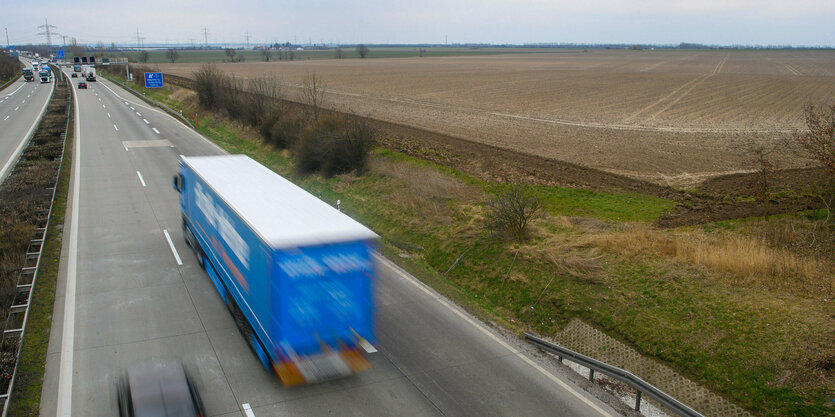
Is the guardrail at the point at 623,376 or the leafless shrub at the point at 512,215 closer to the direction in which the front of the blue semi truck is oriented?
the leafless shrub

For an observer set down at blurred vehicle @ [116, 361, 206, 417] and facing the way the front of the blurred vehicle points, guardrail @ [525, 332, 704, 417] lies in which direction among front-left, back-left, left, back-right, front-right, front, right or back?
right

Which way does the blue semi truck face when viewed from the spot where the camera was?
facing away from the viewer and to the left of the viewer

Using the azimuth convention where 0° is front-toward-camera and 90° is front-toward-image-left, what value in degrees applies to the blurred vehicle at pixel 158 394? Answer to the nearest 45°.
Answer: approximately 180°

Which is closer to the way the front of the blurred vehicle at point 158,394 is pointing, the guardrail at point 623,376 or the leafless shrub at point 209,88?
the leafless shrub

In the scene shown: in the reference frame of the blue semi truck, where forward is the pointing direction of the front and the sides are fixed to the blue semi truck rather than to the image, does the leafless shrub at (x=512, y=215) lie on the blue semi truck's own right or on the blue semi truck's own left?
on the blue semi truck's own right

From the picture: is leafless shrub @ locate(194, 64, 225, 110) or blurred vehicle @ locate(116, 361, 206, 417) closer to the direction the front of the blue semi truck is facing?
the leafless shrub

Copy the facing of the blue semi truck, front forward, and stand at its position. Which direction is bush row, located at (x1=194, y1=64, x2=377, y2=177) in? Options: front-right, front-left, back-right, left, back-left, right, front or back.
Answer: front-right

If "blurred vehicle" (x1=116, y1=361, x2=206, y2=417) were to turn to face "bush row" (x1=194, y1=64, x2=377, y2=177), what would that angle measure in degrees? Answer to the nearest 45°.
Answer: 0° — it already faces it

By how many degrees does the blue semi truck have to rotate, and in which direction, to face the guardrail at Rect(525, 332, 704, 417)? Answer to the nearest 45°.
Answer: approximately 135° to its right

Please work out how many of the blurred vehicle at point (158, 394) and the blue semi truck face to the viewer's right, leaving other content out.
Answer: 0

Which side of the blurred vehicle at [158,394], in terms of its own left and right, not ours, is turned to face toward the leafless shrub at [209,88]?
front

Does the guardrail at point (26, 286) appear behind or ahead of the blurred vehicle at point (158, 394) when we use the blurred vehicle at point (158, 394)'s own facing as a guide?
ahead
